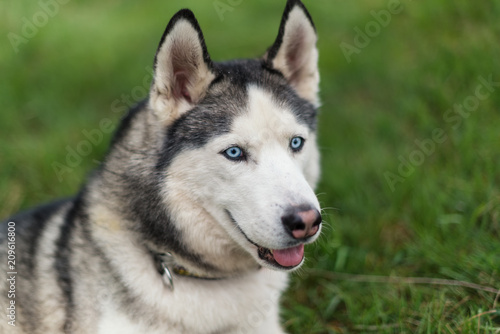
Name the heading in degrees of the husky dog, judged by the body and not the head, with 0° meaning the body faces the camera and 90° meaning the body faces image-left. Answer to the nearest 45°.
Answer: approximately 315°
